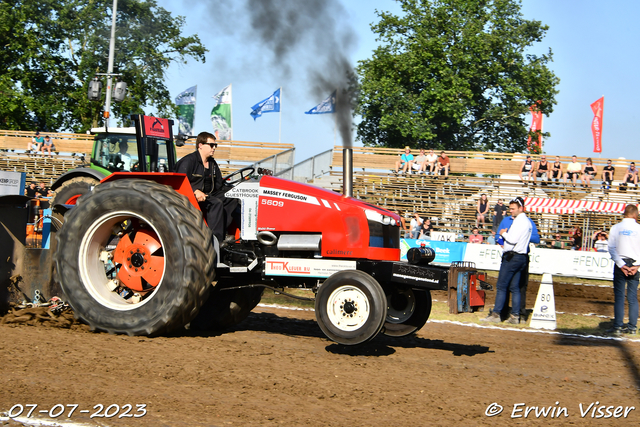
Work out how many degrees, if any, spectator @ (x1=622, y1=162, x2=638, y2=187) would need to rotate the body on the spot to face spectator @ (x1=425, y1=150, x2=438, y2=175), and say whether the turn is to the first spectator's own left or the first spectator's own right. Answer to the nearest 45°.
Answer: approximately 90° to the first spectator's own right

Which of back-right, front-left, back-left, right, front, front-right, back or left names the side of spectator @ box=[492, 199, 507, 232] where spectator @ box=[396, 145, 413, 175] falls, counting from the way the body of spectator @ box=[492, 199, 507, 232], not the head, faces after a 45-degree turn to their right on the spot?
right

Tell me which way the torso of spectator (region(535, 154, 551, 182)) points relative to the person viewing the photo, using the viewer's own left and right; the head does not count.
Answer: facing the viewer

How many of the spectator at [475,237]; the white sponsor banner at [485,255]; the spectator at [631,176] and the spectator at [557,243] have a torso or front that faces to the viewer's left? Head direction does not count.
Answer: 0

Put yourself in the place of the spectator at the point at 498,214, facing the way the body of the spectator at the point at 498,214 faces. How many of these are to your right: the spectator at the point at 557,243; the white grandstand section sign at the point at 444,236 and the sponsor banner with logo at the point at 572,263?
1

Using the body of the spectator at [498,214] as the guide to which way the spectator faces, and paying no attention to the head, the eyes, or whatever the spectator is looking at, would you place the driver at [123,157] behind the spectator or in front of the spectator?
in front

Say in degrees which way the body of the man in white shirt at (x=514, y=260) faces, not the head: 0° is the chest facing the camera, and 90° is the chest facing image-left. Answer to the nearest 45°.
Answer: approximately 90°

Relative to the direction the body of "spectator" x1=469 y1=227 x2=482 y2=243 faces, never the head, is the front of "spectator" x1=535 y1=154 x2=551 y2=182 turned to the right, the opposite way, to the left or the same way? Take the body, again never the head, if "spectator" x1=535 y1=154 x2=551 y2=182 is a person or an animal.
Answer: the same way

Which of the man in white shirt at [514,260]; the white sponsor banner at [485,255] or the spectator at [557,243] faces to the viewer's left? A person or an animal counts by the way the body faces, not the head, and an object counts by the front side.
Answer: the man in white shirt

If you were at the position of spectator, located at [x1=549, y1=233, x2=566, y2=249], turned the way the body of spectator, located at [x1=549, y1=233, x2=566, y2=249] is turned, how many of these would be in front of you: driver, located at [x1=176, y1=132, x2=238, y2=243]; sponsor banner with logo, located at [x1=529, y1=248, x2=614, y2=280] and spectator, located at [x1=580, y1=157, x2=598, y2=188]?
2

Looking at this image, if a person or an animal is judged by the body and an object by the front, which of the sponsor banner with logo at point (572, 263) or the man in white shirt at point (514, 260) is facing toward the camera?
the sponsor banner with logo

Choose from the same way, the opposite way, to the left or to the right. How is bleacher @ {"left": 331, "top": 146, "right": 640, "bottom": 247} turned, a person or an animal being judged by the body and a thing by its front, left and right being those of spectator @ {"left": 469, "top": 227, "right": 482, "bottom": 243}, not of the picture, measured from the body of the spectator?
the same way

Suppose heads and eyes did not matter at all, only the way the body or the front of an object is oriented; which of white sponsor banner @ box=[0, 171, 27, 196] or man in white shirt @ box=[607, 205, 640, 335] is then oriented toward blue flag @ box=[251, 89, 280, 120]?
the man in white shirt

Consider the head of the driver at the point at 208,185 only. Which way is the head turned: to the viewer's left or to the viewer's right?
to the viewer's right

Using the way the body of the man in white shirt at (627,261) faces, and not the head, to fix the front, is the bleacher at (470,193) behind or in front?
in front

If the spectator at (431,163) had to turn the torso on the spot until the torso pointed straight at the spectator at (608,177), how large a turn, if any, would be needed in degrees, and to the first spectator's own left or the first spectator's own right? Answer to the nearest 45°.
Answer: approximately 90° to the first spectator's own left

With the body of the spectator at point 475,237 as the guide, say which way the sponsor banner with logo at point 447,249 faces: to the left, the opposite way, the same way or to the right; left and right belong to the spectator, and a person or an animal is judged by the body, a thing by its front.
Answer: the same way

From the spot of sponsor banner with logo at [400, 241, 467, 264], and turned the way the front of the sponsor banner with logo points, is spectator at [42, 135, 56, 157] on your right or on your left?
on your right

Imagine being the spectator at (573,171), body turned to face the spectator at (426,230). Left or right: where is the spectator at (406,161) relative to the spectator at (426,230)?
right
